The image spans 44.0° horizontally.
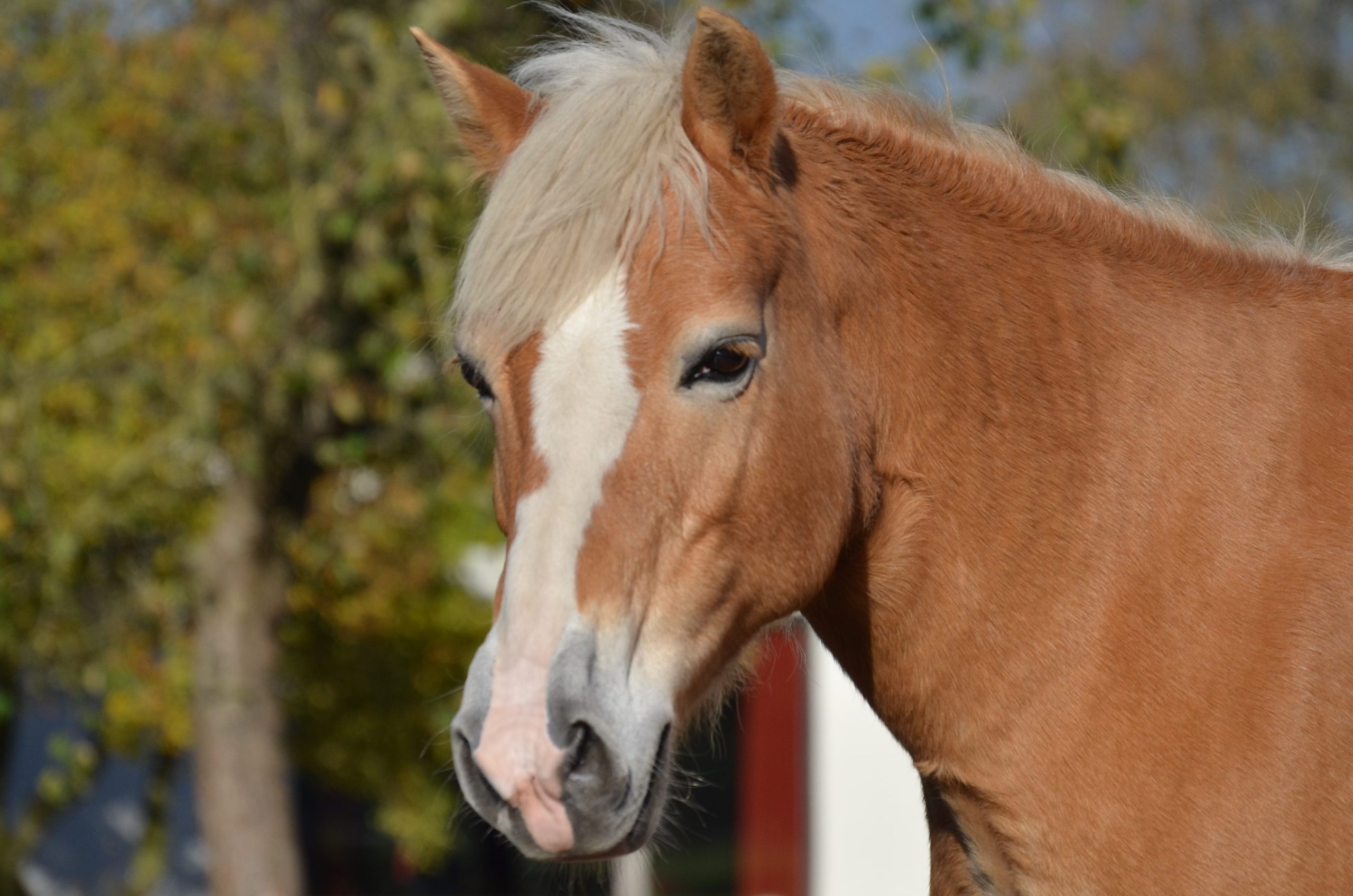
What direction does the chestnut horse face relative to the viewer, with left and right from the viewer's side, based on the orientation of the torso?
facing the viewer and to the left of the viewer

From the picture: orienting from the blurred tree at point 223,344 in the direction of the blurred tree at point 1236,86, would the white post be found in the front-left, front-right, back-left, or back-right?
front-right

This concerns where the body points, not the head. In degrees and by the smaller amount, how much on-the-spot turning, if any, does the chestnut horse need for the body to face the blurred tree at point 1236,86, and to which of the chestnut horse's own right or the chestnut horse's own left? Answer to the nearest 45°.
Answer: approximately 135° to the chestnut horse's own right

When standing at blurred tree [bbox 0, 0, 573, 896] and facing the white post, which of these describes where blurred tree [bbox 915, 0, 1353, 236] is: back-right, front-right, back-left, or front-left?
front-left

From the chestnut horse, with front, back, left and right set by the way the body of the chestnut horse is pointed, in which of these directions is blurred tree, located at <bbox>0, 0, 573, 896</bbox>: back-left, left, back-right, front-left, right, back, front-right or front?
right
